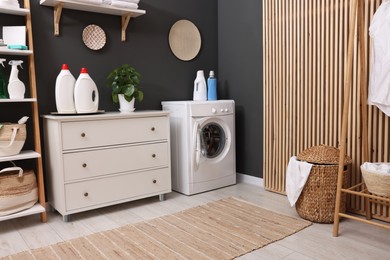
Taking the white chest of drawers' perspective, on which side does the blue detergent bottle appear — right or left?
on its left

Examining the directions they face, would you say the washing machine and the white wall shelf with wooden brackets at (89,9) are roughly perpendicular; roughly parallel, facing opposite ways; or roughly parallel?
roughly parallel

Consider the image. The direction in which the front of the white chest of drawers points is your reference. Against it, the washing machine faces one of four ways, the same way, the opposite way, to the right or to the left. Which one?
the same way

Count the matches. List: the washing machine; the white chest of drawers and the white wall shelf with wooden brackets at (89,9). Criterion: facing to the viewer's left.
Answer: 0

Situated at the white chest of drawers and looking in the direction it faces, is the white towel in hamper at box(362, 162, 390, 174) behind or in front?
in front

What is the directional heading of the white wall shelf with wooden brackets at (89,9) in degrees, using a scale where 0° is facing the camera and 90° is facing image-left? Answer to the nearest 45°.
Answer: approximately 315°

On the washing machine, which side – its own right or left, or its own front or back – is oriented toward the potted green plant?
right

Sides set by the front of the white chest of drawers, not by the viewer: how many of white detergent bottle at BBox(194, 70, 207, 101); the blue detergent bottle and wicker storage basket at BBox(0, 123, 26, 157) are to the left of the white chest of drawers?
2

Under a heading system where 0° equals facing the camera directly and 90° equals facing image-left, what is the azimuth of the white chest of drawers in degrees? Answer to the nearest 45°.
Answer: approximately 315°
